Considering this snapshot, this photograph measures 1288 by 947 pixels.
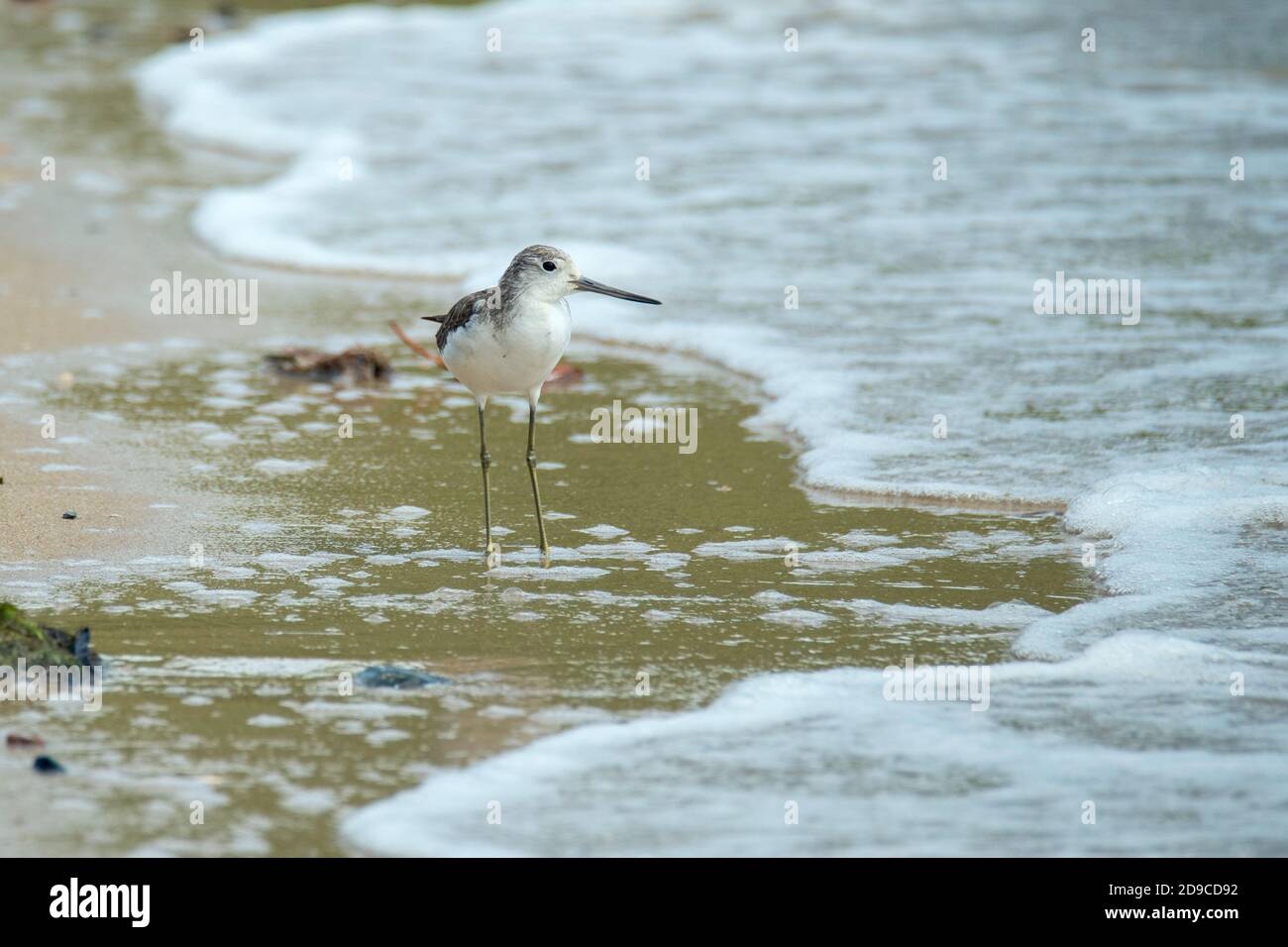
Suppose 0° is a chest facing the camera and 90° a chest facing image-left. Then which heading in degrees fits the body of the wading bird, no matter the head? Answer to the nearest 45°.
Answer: approximately 315°

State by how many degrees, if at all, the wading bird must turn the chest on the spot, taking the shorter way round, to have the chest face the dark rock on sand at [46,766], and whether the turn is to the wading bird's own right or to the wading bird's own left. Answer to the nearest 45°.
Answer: approximately 90° to the wading bird's own right

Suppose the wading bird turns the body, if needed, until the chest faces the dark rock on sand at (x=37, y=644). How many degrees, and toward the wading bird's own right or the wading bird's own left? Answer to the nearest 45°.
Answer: approximately 90° to the wading bird's own right
